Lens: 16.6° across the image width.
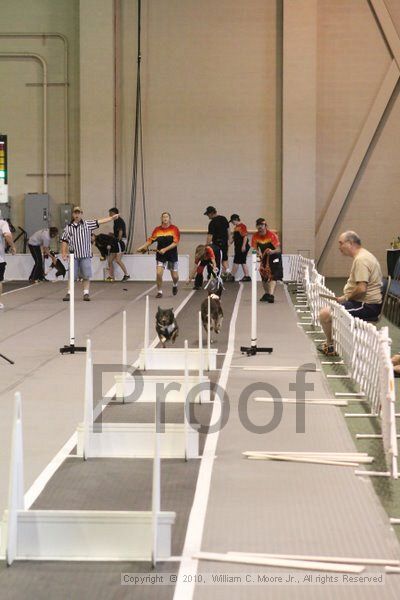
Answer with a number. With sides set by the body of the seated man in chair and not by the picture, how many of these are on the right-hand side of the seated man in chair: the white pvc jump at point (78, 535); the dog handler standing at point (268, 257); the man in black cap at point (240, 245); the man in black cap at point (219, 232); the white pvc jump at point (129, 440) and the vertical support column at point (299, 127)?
4

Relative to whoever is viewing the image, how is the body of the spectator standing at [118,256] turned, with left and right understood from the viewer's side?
facing to the left of the viewer

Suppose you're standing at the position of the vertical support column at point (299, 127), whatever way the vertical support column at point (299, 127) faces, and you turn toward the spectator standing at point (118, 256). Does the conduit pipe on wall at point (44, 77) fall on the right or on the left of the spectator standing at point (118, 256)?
right

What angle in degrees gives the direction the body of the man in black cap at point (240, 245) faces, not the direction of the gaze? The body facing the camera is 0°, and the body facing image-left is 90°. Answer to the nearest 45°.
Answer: approximately 45°

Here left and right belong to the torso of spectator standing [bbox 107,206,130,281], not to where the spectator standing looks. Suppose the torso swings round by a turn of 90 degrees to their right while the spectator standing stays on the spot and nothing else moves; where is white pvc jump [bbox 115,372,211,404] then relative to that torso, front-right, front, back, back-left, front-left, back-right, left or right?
back

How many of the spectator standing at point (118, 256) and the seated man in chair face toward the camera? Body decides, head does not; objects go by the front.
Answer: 0

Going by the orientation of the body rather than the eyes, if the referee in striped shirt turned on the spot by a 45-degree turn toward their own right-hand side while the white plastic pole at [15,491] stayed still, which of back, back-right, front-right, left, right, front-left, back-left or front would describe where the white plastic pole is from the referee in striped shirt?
front-left

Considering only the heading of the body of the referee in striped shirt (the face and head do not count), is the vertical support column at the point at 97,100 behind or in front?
behind

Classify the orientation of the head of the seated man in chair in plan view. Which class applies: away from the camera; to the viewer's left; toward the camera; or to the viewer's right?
to the viewer's left

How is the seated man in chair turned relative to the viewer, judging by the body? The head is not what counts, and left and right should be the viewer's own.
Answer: facing to the left of the viewer

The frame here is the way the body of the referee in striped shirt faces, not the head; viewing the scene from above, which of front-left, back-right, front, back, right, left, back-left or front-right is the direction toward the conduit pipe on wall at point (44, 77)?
back

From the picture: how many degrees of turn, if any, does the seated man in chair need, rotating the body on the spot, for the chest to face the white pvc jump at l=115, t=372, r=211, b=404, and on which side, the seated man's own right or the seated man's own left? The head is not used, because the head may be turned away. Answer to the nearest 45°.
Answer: approximately 45° to the seated man's own left

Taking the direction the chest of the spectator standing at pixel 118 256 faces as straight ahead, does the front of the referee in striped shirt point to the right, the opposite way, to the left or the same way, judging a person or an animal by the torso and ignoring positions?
to the left

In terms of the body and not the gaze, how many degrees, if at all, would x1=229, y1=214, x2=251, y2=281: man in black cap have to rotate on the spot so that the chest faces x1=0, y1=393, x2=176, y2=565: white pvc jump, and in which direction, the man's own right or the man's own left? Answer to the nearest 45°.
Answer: approximately 45° to the man's own left

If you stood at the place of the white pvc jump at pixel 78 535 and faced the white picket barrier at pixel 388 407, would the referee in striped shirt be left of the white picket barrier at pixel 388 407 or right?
left

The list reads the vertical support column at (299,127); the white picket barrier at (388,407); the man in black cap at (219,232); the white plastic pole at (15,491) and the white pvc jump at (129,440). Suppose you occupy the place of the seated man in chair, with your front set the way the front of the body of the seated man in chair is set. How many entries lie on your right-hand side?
2
